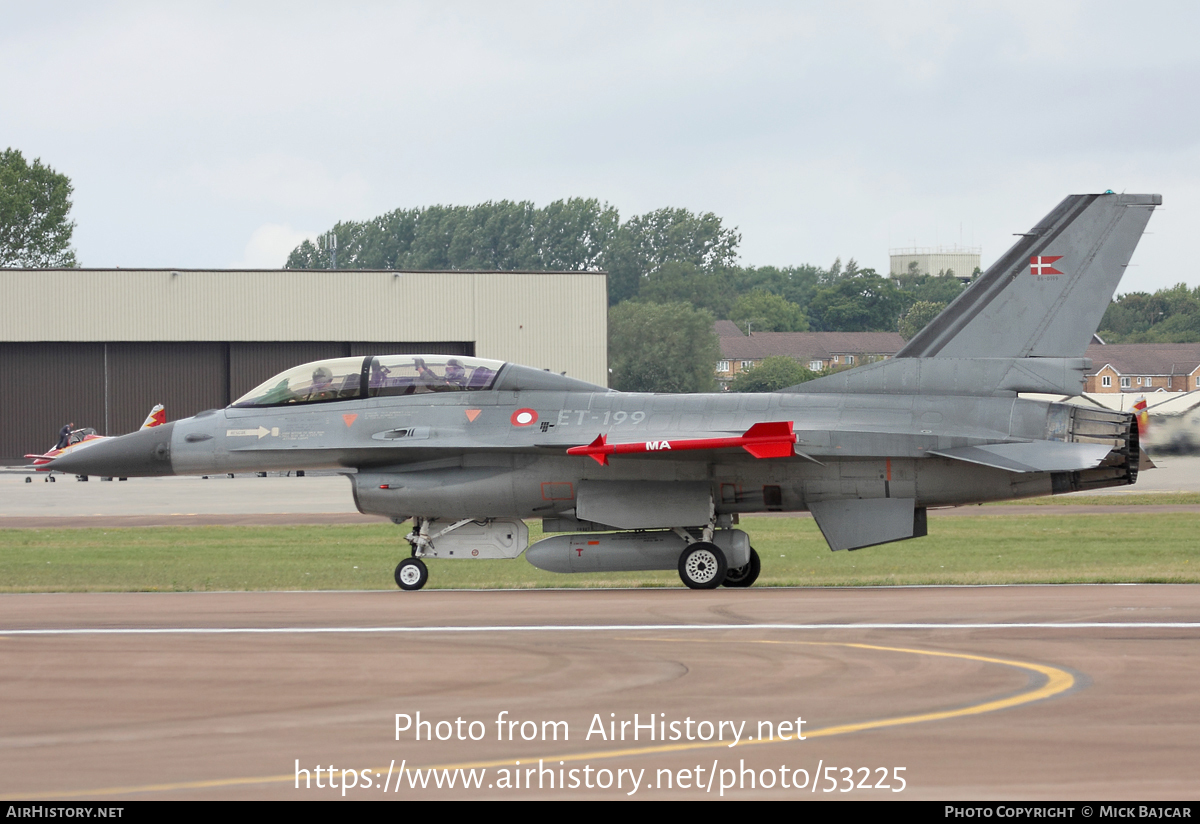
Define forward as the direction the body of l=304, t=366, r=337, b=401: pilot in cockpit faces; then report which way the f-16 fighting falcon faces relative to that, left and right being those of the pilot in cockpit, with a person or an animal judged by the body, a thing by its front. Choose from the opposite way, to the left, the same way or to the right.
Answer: the same way

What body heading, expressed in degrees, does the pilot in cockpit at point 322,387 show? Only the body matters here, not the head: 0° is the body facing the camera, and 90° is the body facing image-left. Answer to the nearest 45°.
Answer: approximately 90°

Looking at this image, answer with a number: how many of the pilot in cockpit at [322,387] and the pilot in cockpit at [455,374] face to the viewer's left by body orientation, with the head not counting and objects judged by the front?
2

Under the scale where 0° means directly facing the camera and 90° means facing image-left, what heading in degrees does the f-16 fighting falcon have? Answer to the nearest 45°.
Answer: approximately 90°

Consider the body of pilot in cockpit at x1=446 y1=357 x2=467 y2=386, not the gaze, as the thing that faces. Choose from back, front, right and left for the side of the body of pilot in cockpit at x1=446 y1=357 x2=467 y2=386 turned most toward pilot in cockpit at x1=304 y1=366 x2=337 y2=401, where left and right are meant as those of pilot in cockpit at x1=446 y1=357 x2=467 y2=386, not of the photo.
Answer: front

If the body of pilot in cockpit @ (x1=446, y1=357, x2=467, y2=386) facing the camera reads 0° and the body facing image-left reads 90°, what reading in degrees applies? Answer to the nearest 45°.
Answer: approximately 90°

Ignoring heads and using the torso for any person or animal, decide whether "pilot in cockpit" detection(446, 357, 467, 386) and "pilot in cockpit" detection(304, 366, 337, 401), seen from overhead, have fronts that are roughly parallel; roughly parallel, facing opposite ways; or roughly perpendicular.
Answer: roughly parallel

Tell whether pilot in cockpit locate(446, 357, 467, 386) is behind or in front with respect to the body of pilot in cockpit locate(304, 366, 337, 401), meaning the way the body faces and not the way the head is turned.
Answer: behind
